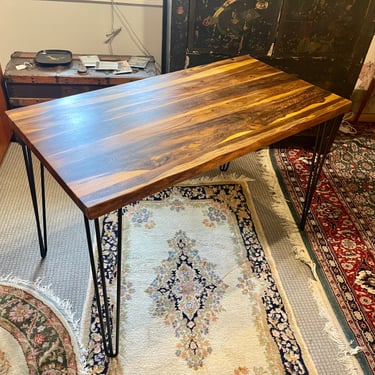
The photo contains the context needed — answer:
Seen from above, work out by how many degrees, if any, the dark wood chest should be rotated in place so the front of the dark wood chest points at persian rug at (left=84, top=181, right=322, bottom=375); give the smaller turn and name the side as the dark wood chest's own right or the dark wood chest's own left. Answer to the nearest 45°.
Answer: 0° — it already faces it

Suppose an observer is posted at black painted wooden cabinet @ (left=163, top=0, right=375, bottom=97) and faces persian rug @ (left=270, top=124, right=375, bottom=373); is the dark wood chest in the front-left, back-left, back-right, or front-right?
back-right

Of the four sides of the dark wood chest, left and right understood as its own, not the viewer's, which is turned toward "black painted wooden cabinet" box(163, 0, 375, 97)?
left

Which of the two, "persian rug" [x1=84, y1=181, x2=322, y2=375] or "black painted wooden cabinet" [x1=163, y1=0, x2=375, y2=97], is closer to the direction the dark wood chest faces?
the persian rug

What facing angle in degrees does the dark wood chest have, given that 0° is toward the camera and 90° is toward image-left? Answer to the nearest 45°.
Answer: approximately 0°

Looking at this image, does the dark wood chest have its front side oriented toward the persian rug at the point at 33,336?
yes

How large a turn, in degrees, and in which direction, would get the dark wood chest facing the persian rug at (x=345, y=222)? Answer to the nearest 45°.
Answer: approximately 45° to its left
